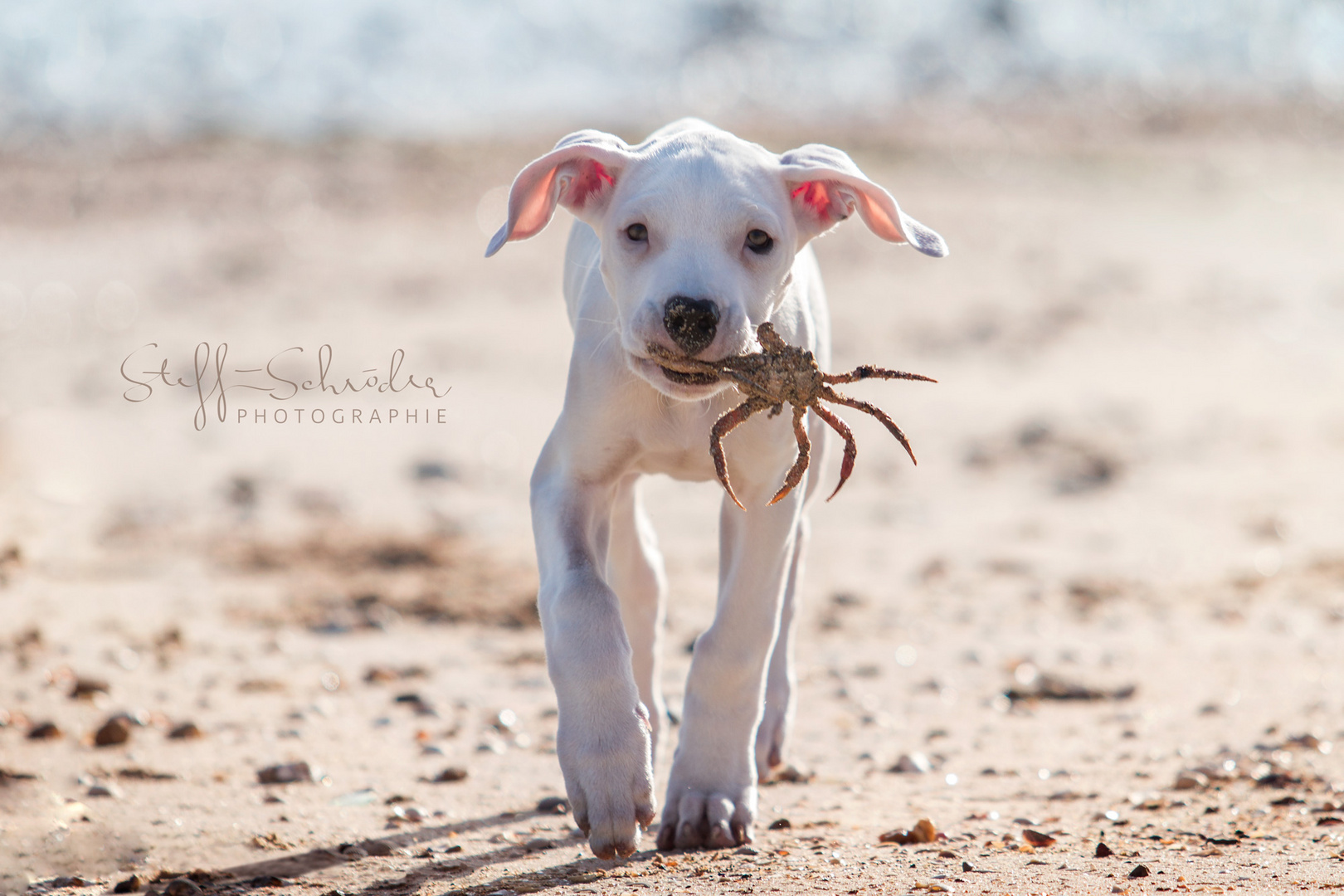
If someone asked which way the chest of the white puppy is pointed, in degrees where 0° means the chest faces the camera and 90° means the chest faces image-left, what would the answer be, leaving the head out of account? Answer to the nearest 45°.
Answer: approximately 0°

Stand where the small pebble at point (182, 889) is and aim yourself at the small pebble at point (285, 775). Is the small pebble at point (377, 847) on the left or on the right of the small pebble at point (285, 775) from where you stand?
right

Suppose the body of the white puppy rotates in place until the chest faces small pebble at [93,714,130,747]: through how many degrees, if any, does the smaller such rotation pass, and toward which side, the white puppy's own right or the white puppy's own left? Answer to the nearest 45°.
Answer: approximately 135° to the white puppy's own right

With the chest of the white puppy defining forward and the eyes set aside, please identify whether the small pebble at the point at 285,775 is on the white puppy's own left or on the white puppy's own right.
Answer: on the white puppy's own right

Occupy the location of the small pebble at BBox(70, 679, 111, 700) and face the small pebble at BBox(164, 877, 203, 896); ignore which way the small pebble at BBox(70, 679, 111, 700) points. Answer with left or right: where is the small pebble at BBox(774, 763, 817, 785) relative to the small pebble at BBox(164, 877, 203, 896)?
left
